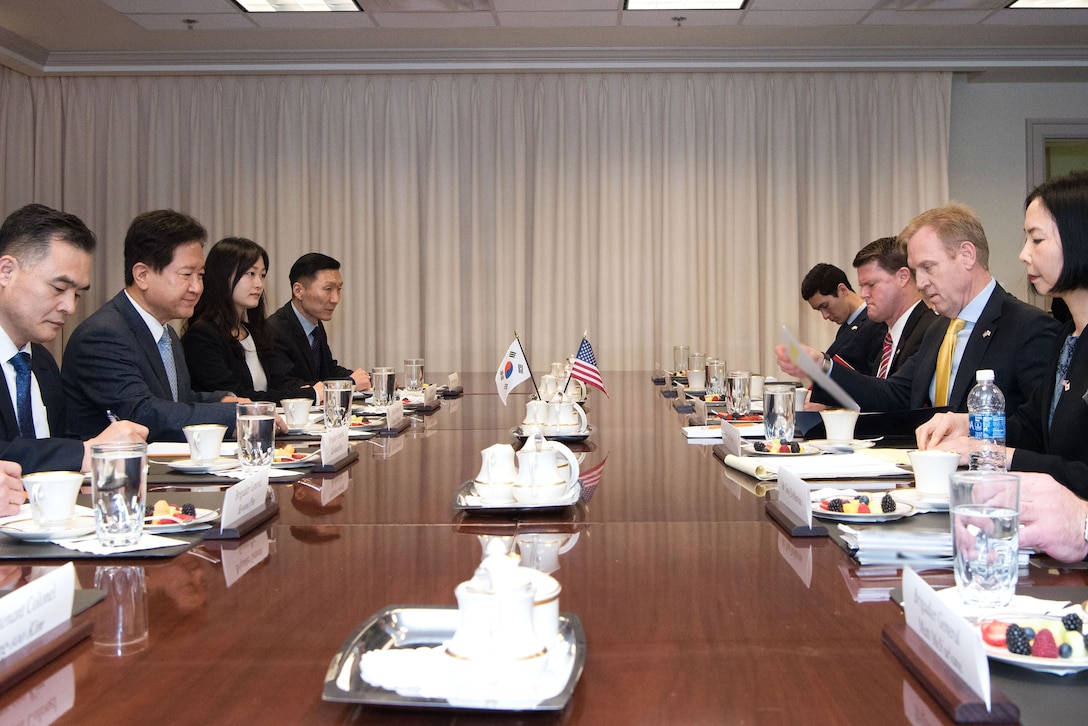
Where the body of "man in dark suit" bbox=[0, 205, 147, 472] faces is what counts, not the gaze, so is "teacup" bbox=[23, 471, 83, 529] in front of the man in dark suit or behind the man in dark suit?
in front

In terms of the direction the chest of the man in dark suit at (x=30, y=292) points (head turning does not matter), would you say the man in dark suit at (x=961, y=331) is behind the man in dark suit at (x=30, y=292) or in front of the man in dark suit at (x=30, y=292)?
in front

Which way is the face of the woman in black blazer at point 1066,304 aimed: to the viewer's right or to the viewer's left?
to the viewer's left

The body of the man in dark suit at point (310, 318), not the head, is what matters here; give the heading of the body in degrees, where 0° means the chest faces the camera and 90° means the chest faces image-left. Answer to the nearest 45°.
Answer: approximately 315°

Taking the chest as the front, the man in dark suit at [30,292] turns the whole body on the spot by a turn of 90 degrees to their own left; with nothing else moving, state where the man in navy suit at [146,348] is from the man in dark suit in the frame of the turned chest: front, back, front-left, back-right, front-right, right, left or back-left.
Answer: front

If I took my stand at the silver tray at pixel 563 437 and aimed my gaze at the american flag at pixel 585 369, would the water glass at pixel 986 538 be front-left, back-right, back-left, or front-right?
back-right

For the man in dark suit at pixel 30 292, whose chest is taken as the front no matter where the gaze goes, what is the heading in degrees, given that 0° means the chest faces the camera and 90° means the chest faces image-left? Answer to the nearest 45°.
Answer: approximately 315°
